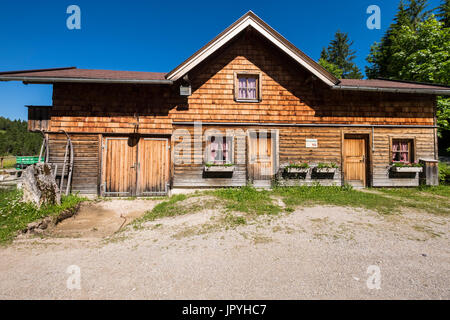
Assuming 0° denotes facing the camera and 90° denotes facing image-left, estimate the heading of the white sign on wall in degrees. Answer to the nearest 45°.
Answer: approximately 0°

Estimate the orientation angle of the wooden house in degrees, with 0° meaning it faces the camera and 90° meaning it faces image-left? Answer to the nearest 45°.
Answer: approximately 0°

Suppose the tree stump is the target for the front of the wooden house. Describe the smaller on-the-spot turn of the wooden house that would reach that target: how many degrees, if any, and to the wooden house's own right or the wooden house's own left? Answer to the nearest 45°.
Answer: approximately 45° to the wooden house's own right

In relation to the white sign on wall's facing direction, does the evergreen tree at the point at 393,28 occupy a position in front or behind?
behind

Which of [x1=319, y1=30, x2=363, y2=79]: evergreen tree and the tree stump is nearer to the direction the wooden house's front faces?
the tree stump

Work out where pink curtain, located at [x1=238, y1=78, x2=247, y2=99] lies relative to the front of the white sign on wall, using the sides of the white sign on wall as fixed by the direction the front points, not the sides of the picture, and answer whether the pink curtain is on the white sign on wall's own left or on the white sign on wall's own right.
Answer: on the white sign on wall's own right

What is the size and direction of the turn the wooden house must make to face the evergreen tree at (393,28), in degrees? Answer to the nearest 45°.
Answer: approximately 135° to its left

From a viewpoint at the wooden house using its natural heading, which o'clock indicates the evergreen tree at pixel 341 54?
The evergreen tree is roughly at 7 o'clock from the wooden house.
